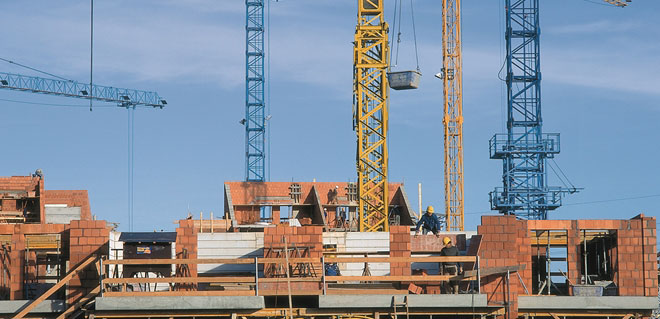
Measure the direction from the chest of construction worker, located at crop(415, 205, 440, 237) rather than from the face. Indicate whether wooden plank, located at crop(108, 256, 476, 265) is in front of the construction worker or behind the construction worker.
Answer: in front

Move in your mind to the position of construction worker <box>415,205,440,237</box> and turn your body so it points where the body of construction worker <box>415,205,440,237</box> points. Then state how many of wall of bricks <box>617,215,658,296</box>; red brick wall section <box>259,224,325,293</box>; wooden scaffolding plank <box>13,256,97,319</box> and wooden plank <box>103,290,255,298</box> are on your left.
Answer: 1

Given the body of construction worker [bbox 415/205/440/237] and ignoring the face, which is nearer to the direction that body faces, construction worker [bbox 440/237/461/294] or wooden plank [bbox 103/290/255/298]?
the construction worker

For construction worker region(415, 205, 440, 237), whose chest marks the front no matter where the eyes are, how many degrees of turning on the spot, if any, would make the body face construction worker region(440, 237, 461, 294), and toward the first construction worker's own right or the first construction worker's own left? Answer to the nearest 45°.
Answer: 0° — they already face them

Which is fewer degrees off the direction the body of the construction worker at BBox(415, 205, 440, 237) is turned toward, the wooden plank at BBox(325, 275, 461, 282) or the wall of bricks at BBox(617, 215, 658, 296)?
the wooden plank

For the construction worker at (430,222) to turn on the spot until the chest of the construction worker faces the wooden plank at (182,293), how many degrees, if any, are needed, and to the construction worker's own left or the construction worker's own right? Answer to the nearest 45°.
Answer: approximately 45° to the construction worker's own right

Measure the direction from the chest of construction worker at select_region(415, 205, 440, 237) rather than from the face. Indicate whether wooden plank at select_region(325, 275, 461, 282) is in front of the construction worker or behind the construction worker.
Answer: in front

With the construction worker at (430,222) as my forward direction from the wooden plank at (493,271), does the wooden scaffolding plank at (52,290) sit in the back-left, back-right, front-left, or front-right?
front-left

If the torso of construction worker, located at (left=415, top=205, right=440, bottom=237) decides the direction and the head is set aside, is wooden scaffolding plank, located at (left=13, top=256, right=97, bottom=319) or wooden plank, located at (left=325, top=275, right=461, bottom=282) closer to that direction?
the wooden plank

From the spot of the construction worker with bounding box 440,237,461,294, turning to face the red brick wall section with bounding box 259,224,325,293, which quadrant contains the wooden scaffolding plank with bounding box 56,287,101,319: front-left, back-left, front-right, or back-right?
front-left

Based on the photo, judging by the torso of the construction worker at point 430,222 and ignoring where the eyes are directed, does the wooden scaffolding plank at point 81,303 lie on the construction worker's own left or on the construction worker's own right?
on the construction worker's own right

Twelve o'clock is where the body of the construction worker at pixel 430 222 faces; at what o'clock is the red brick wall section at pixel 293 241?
The red brick wall section is roughly at 2 o'clock from the construction worker.

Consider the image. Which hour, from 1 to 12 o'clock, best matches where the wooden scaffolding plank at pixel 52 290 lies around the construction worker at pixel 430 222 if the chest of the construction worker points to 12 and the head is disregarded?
The wooden scaffolding plank is roughly at 2 o'clock from the construction worker.

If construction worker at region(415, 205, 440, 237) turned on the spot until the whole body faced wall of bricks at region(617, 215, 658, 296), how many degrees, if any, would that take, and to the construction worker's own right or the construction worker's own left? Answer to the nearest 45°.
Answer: approximately 90° to the construction worker's own left

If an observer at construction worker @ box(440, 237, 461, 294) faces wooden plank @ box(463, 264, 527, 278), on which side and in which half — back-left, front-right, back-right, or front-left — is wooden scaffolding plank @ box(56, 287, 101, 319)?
back-right

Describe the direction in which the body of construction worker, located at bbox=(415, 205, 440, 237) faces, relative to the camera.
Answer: toward the camera
